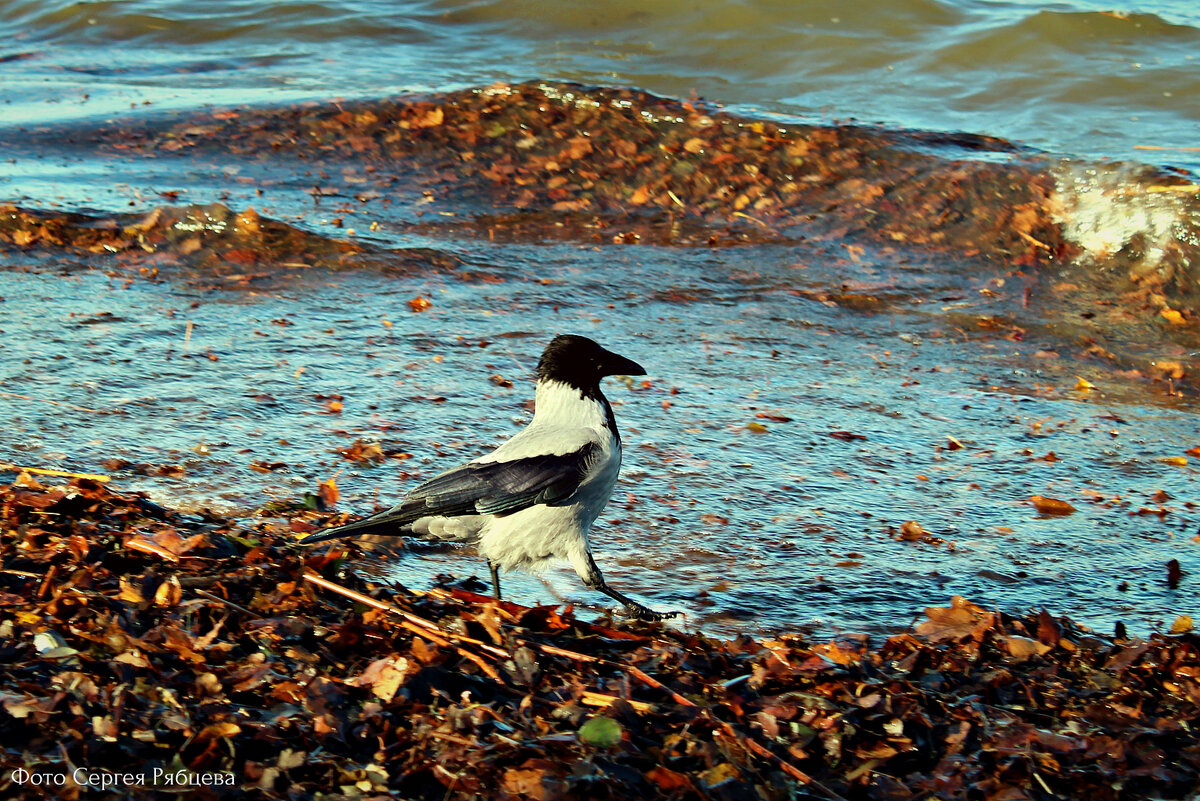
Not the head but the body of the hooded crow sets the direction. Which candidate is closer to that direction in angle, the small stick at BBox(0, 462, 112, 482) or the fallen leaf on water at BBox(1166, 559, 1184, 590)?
the fallen leaf on water

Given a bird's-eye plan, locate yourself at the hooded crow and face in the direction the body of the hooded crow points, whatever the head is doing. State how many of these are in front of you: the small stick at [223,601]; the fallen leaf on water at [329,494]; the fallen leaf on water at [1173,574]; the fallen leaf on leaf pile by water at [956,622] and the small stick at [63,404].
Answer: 2

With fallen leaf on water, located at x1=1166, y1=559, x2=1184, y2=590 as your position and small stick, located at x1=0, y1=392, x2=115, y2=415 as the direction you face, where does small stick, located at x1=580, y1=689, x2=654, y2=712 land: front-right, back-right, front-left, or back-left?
front-left

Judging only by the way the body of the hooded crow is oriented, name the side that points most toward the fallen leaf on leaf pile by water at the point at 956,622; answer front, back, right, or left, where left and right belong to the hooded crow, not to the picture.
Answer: front

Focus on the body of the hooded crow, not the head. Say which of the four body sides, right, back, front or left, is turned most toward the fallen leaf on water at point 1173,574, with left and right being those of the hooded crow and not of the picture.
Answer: front

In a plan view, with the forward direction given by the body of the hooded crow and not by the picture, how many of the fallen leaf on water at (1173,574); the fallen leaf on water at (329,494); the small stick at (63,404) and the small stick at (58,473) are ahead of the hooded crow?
1

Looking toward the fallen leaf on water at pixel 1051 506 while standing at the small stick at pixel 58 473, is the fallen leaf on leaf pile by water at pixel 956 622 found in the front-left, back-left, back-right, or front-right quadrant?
front-right

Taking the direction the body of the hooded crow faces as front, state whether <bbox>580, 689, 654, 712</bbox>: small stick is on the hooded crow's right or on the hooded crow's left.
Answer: on the hooded crow's right

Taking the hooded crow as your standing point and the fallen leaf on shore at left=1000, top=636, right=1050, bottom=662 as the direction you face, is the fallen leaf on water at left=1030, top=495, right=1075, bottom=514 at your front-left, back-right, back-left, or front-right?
front-left

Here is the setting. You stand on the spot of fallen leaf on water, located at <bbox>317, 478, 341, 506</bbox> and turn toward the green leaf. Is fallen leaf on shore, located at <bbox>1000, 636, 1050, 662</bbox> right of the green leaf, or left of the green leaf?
left

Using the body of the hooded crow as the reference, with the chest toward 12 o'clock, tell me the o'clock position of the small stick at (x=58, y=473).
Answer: The small stick is roughly at 7 o'clock from the hooded crow.

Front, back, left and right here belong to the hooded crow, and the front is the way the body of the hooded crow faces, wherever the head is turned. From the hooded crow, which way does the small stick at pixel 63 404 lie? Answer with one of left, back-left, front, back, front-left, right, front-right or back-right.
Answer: back-left

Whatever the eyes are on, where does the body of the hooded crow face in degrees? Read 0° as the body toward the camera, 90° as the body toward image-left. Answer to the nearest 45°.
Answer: approximately 270°

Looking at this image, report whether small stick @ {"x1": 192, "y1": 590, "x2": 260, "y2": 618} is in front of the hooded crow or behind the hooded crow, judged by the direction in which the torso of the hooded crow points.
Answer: behind
